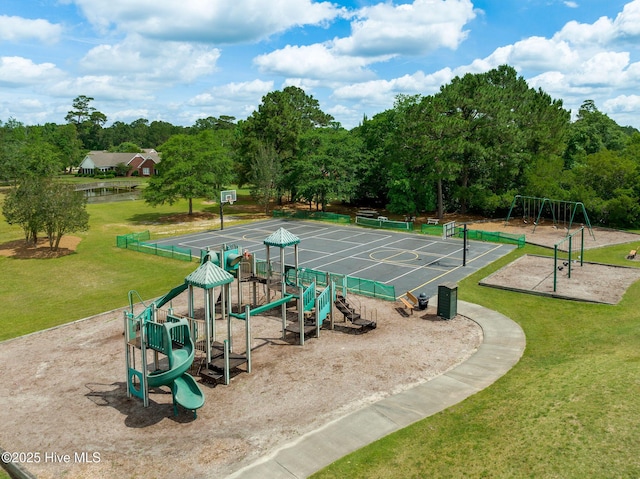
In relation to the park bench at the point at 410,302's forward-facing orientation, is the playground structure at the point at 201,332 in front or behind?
in front

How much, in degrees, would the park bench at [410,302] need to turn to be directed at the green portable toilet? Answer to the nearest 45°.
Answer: approximately 90° to its left

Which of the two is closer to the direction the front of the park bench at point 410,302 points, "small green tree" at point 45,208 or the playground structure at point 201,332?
the playground structure

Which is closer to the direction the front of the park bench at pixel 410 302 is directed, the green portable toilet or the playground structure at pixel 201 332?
the playground structure

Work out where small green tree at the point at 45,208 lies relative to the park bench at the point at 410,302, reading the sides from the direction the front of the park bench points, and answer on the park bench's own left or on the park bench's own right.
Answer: on the park bench's own right
